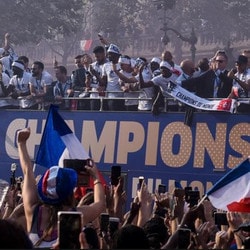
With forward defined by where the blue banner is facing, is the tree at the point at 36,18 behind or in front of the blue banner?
behind

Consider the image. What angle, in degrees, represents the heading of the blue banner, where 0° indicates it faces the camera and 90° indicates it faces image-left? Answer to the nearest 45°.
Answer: approximately 0°
